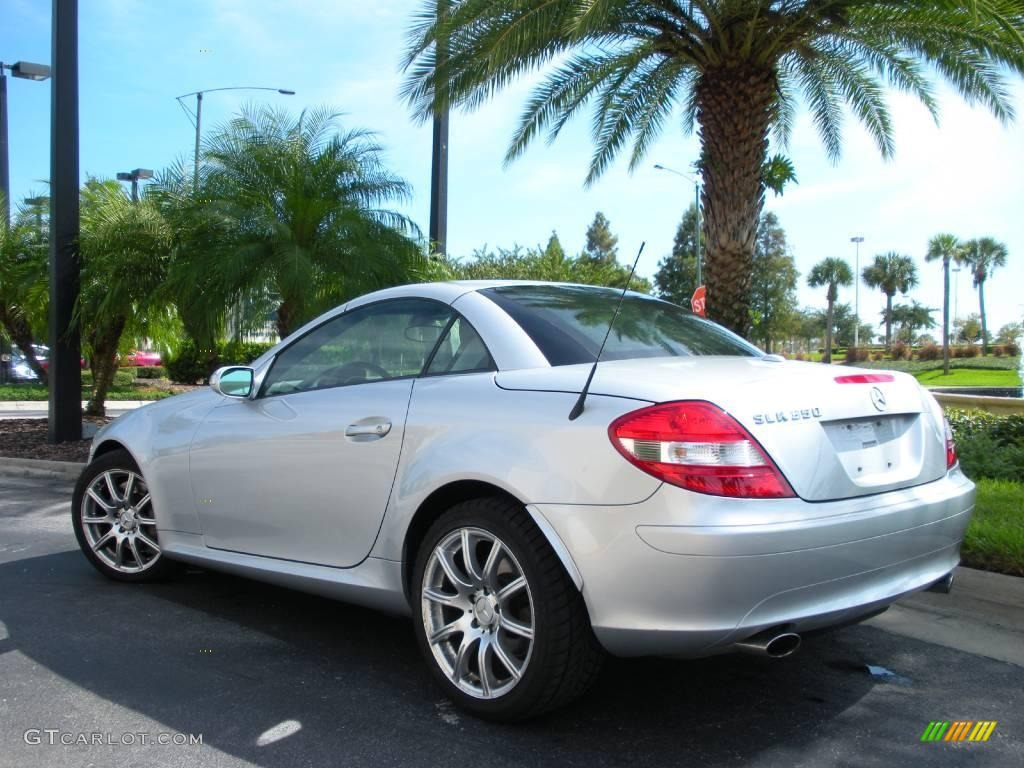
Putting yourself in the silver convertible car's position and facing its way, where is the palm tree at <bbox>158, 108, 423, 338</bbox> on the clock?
The palm tree is roughly at 1 o'clock from the silver convertible car.

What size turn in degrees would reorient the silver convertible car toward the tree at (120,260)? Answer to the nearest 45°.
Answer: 0° — it already faces it

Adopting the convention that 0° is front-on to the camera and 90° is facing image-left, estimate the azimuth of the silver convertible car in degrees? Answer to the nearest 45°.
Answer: approximately 135°

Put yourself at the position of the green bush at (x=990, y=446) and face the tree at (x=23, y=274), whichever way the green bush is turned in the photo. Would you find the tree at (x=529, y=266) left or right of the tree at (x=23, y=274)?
right

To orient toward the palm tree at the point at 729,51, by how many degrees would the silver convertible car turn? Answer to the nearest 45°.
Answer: approximately 45° to its right

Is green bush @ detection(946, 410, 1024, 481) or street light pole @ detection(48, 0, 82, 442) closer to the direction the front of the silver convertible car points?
the street light pole

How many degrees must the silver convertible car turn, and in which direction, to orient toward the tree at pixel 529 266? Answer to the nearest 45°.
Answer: approximately 45° to its right
